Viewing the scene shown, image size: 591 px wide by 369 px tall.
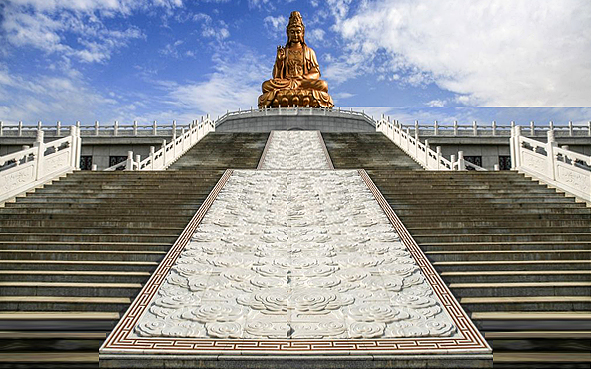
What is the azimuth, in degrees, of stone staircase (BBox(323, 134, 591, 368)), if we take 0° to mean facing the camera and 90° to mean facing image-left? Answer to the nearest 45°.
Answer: approximately 0°

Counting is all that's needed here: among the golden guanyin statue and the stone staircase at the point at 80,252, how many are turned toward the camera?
2

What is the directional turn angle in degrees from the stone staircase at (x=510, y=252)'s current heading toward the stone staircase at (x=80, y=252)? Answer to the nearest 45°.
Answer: approximately 90° to its right

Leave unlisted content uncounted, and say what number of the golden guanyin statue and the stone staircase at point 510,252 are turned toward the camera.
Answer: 2

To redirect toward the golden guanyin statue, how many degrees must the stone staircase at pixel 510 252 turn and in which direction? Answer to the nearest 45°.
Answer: approximately 135° to its right

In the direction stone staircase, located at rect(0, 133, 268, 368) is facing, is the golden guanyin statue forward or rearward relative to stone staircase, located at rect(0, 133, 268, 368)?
rearward

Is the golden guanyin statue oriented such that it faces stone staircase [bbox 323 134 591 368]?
yes

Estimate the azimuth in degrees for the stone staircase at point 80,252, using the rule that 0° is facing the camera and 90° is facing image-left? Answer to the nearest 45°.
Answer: approximately 0°
